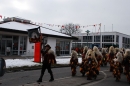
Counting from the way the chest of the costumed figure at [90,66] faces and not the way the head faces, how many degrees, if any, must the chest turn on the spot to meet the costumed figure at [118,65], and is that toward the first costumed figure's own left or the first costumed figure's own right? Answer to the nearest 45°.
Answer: approximately 135° to the first costumed figure's own left

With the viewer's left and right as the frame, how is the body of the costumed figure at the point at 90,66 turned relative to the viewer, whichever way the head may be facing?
facing the viewer and to the left of the viewer
